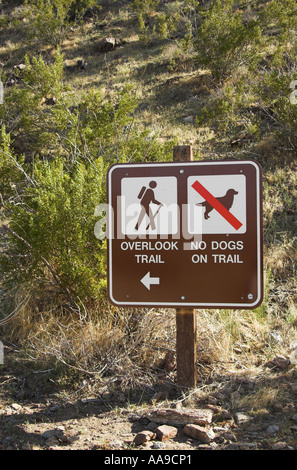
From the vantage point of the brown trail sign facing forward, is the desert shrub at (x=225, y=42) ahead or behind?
behind

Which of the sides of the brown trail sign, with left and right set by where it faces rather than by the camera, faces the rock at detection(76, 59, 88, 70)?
back

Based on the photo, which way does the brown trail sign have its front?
toward the camera

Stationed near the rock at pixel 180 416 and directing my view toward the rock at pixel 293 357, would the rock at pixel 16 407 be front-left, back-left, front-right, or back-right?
back-left

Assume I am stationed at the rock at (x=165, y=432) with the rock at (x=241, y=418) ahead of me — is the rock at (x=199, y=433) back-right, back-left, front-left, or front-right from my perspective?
front-right

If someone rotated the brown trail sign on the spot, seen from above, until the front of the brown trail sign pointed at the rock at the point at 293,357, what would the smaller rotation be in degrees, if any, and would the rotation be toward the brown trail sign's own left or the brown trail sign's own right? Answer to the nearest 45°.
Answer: approximately 135° to the brown trail sign's own left

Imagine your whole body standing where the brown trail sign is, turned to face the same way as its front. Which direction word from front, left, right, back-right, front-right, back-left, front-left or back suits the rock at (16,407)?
right

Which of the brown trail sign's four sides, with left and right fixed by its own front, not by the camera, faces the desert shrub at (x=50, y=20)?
back
